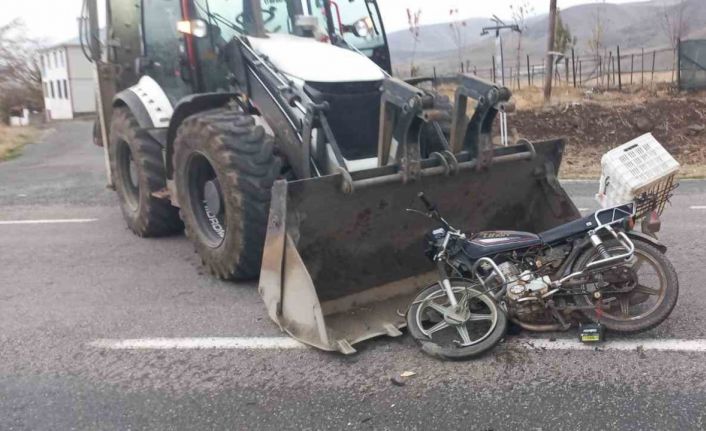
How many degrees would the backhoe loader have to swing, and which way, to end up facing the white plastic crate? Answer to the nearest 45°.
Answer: approximately 45° to its left

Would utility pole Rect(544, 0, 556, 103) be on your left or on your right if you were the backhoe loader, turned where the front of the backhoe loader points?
on your left

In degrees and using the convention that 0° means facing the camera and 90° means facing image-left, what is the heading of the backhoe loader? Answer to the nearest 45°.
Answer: approximately 315°

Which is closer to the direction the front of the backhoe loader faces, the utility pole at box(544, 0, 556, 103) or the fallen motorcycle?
the fallen motorcycle

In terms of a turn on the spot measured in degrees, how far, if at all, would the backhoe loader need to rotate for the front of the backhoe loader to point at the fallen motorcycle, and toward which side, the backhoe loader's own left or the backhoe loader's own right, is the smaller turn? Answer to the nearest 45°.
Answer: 0° — it already faces it

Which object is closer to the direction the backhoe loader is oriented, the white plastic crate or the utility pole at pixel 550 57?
the white plastic crate
